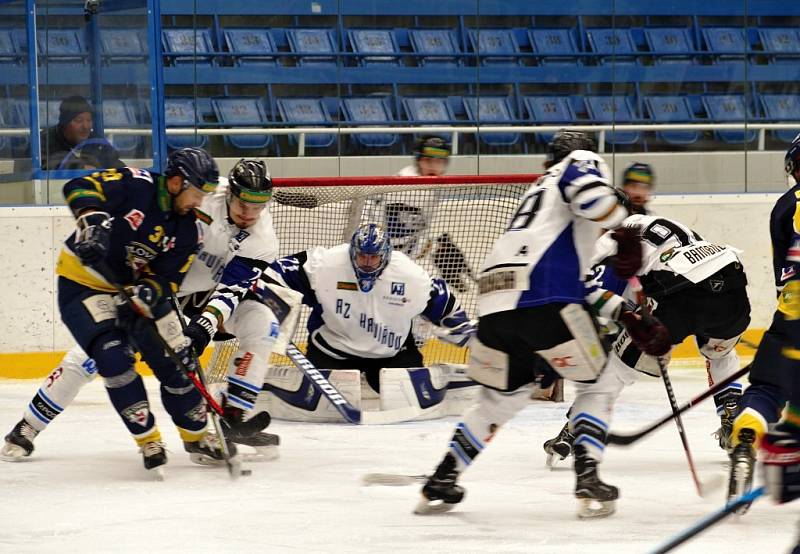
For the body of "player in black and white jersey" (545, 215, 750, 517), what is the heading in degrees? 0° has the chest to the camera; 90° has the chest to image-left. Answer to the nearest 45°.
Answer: approximately 135°

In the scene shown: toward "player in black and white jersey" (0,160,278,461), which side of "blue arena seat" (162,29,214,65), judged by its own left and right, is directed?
front

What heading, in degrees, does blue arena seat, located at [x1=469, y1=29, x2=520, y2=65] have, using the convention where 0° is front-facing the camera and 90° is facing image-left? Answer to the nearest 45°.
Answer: approximately 0°

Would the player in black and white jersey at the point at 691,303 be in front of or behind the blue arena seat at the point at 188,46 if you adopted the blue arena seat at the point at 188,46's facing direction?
in front

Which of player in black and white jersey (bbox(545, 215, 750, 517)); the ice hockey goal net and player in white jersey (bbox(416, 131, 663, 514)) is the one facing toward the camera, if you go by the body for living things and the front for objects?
the ice hockey goal net

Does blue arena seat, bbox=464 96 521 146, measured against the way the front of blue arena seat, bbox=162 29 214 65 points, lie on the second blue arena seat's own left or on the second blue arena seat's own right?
on the second blue arena seat's own left

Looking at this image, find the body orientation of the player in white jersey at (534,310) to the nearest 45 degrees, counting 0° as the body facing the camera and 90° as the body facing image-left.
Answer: approximately 225°

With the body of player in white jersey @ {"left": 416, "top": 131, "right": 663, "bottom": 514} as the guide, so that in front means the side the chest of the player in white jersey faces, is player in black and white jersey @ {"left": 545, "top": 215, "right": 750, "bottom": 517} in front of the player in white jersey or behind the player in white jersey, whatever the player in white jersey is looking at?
in front

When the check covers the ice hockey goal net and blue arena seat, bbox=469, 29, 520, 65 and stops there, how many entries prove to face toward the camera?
2
